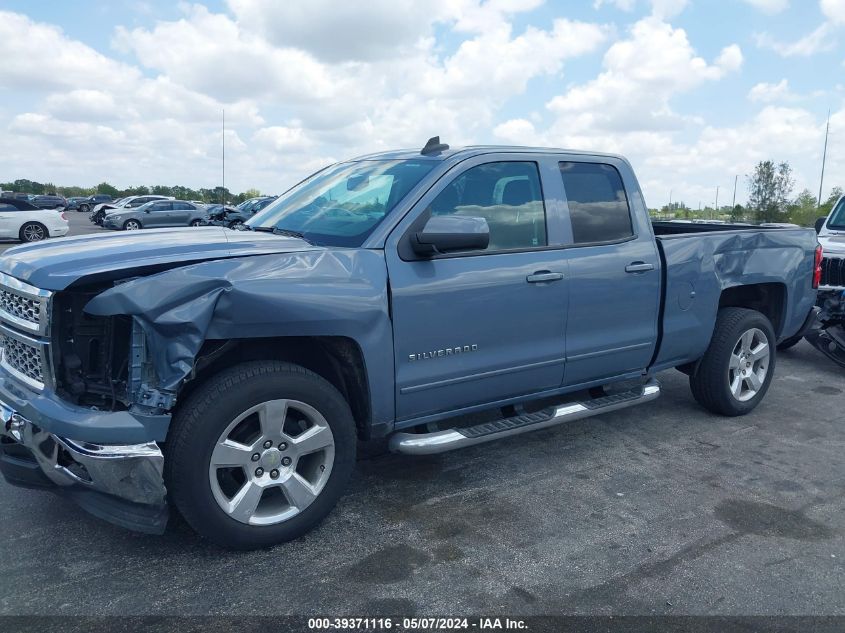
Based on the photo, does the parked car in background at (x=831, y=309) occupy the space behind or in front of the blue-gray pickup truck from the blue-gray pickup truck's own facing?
behind

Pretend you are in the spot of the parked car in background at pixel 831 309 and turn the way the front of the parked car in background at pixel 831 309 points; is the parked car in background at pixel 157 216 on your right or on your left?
on your right

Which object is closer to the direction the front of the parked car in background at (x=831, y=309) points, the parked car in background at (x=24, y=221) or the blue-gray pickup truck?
the blue-gray pickup truck

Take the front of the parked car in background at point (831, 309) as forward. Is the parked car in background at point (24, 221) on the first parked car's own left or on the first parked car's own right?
on the first parked car's own right

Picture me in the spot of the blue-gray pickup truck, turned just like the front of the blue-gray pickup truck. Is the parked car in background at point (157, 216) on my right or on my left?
on my right

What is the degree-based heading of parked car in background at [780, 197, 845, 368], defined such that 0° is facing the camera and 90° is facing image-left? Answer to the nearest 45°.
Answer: approximately 45°
